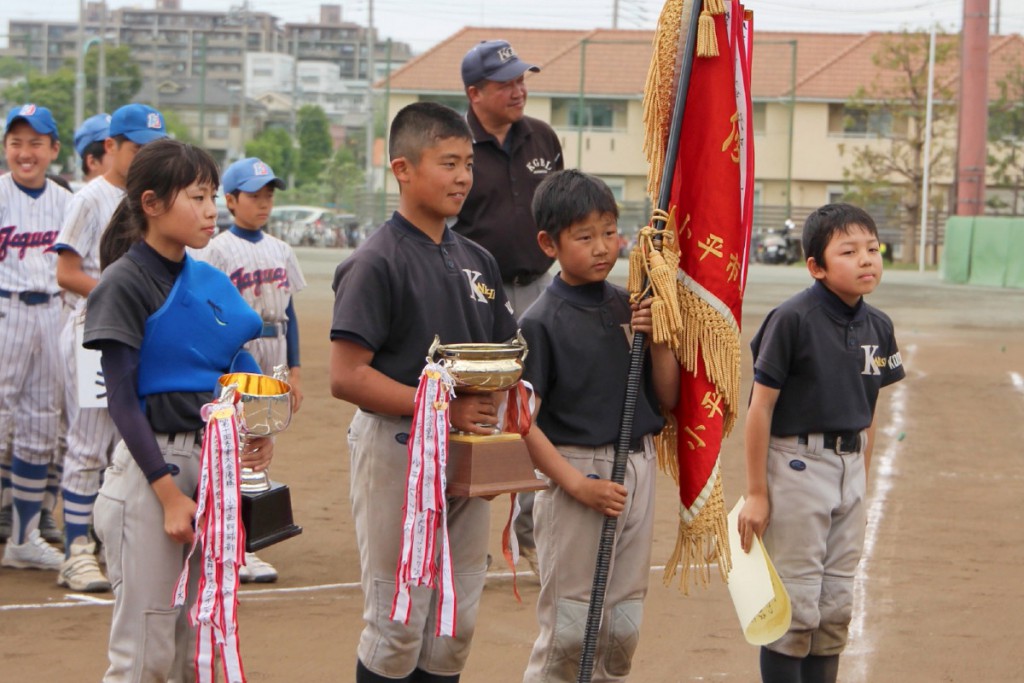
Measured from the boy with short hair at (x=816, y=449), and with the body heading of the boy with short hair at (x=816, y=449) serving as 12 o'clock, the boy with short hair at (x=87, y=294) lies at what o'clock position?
the boy with short hair at (x=87, y=294) is roughly at 5 o'clock from the boy with short hair at (x=816, y=449).

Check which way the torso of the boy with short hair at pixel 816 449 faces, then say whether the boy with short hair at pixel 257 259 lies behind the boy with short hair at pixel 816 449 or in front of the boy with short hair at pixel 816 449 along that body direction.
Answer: behind

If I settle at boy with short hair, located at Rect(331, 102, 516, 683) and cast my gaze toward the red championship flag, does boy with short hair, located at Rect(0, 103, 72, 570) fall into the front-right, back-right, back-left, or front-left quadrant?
back-left

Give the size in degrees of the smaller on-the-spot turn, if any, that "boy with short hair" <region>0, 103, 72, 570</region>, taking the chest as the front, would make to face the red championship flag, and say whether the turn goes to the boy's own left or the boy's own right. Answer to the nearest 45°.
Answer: approximately 45° to the boy's own left

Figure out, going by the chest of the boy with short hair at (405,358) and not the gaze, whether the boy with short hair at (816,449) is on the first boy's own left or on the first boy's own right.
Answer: on the first boy's own left

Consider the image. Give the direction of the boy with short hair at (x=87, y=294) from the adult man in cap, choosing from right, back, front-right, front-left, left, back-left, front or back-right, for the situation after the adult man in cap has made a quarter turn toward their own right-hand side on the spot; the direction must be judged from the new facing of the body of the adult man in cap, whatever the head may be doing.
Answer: front-right
